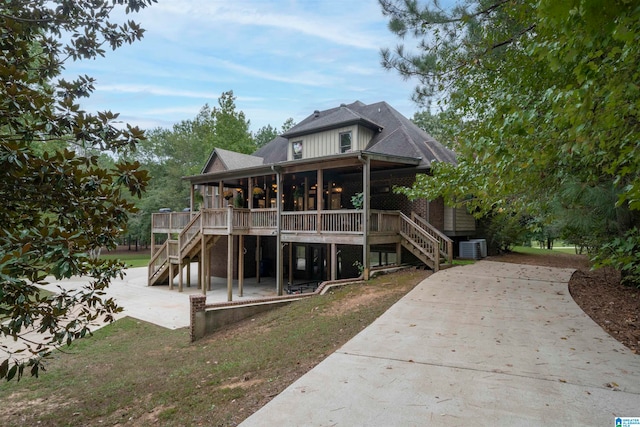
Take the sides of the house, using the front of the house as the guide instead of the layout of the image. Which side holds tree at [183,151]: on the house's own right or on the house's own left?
on the house's own left

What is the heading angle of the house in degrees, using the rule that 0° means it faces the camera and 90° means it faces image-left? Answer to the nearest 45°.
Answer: approximately 225°

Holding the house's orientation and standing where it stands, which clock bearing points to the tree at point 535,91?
The tree is roughly at 4 o'clock from the house.
